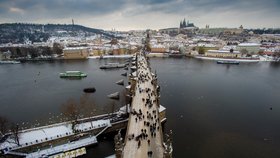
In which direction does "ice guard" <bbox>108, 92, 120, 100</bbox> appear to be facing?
to the viewer's left
